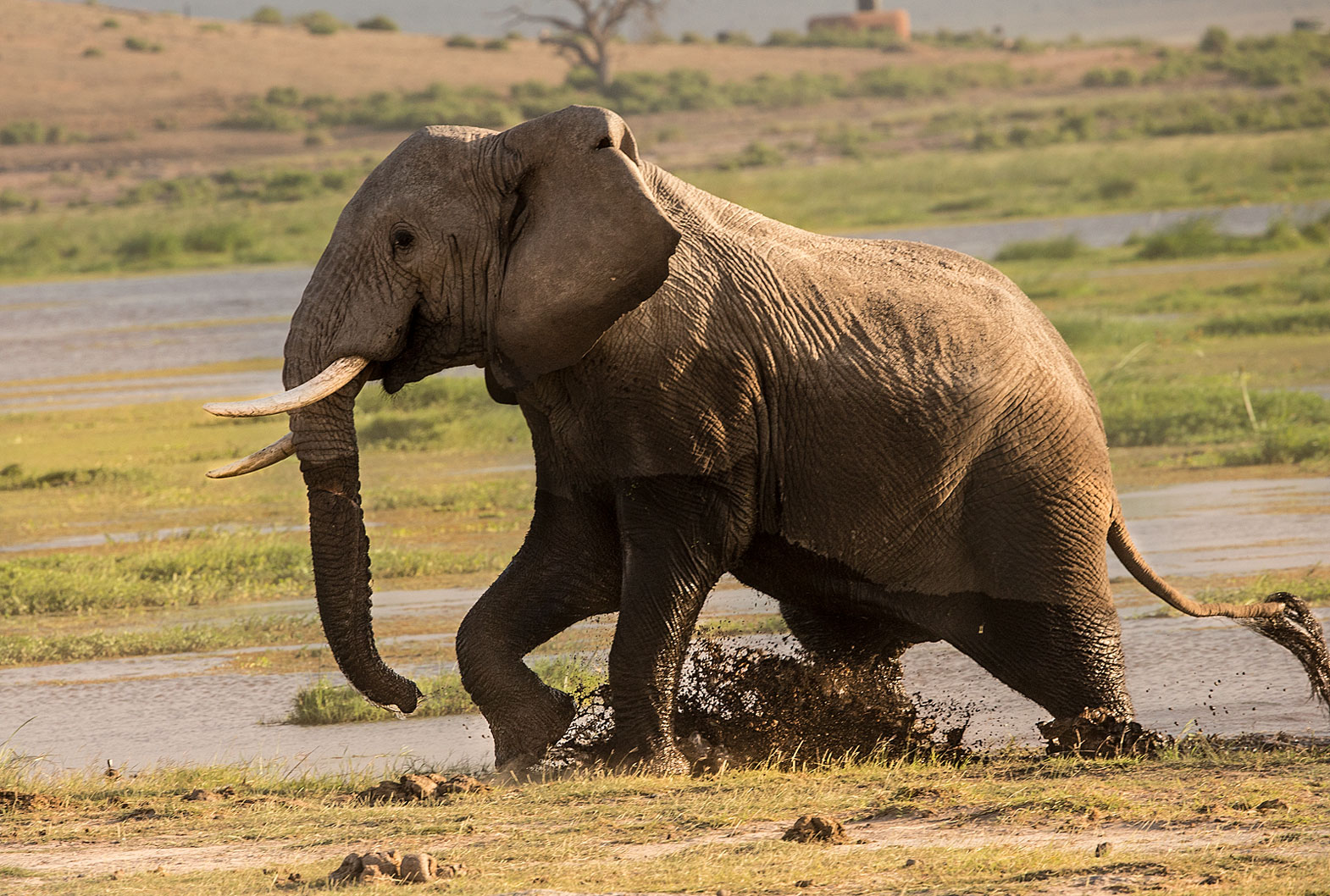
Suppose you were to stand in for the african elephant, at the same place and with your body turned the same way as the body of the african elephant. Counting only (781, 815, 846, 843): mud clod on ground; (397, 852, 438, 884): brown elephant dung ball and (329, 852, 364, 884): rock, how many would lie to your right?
0

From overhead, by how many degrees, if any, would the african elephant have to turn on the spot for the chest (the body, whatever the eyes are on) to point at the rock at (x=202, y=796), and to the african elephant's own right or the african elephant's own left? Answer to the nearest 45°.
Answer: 0° — it already faces it

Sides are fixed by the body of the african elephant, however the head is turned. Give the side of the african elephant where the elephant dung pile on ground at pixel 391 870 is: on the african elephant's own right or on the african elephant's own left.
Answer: on the african elephant's own left

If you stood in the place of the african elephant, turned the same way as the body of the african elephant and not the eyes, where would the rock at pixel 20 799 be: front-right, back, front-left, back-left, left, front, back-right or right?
front

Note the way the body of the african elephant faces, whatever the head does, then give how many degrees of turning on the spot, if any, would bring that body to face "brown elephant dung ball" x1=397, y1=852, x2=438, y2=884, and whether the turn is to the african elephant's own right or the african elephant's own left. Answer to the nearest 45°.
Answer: approximately 90° to the african elephant's own left

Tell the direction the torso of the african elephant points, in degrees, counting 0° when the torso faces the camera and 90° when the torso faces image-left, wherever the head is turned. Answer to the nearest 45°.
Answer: approximately 90°

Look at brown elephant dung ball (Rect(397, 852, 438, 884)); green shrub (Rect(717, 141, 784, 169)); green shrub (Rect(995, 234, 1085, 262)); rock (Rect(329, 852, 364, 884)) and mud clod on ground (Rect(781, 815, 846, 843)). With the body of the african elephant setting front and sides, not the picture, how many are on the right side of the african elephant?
2

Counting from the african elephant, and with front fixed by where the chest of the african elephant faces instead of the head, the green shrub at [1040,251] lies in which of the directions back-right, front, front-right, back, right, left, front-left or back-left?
right

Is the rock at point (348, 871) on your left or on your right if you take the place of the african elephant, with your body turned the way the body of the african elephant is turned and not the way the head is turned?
on your left

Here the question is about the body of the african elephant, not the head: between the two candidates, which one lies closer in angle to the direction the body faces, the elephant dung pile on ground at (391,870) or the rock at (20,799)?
the rock

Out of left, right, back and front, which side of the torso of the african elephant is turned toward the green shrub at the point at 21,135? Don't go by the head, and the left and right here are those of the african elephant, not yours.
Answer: right

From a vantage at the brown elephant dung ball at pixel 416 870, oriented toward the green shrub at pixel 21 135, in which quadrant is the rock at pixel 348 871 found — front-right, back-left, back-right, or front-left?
front-left

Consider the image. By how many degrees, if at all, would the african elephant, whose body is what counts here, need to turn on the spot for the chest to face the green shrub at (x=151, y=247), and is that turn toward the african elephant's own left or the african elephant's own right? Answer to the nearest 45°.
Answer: approximately 90° to the african elephant's own right

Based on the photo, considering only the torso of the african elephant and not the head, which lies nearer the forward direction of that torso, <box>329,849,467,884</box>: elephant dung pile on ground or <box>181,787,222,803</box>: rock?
the rock

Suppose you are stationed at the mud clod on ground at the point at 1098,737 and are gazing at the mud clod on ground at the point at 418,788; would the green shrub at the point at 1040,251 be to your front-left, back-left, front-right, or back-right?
back-right

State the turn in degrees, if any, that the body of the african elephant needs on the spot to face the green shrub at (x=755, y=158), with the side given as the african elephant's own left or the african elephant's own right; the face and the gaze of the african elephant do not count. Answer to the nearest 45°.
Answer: approximately 90° to the african elephant's own right
